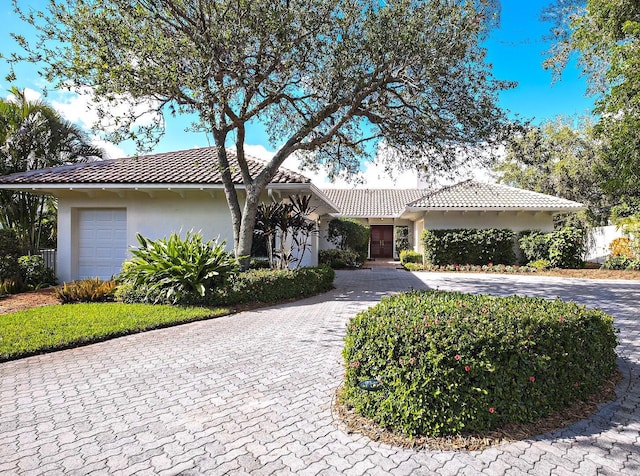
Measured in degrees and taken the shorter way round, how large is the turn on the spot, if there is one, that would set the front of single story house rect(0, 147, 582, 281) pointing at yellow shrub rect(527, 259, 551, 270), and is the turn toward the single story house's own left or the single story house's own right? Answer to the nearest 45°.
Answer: approximately 90° to the single story house's own left

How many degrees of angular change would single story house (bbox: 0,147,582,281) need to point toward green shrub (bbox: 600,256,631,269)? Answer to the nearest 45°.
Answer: approximately 90° to its left

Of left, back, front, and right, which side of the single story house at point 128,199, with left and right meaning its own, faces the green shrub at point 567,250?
left

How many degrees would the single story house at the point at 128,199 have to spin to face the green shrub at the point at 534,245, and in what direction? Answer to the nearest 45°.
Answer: approximately 90° to its left

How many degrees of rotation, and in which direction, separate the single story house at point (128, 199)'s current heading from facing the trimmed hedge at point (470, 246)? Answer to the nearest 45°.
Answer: approximately 90° to its left

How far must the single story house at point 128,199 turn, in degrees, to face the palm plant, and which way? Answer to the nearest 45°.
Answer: approximately 90° to its right

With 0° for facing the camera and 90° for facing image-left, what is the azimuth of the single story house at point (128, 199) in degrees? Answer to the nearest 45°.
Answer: approximately 0°
